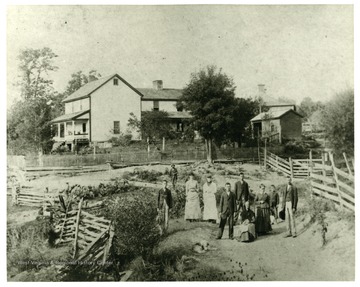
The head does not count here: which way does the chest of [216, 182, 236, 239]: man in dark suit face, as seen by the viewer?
toward the camera

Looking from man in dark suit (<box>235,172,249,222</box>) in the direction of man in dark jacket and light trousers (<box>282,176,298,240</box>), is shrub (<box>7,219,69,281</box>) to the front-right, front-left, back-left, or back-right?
back-right

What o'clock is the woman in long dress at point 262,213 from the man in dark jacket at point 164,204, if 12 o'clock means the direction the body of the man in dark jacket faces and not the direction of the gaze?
The woman in long dress is roughly at 9 o'clock from the man in dark jacket.

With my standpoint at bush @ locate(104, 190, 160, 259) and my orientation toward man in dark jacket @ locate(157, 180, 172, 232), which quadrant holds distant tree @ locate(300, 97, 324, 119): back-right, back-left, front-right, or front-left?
front-right

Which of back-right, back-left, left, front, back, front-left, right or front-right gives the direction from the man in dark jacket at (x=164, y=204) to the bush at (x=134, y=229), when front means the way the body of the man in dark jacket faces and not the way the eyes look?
front-right

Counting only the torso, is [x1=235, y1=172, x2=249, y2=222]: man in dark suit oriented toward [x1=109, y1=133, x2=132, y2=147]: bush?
no

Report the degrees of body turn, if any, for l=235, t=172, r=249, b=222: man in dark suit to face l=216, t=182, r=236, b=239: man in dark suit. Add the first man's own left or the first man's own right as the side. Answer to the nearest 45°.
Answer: approximately 45° to the first man's own right

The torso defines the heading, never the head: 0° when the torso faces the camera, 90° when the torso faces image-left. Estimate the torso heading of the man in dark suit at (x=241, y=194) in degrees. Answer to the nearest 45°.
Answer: approximately 0°

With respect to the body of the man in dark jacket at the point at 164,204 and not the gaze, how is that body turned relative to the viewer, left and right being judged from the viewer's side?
facing the viewer

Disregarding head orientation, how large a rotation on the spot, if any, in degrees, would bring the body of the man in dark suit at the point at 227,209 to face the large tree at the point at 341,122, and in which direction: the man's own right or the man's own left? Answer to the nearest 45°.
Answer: approximately 90° to the man's own left
